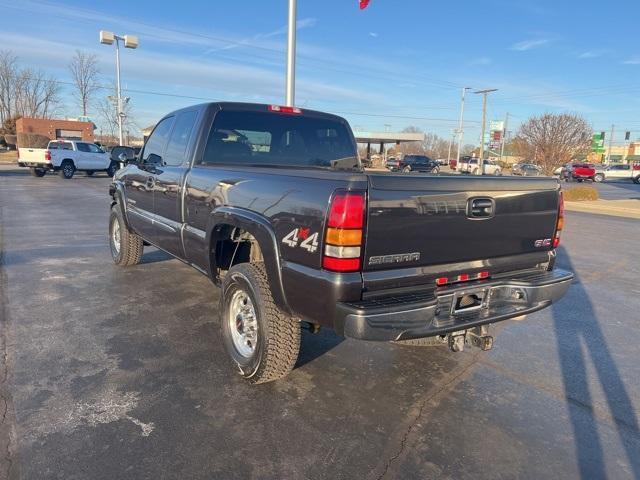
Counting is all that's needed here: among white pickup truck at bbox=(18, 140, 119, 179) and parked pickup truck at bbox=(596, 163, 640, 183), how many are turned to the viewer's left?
1

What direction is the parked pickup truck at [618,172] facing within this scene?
to the viewer's left

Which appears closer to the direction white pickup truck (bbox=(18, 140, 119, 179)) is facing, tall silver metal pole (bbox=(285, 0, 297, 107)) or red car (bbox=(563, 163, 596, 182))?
the red car

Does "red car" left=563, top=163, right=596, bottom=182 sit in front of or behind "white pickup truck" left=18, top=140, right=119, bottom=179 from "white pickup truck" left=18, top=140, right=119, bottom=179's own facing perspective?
in front

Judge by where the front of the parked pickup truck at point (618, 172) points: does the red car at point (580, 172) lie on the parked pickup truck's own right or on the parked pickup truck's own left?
on the parked pickup truck's own left

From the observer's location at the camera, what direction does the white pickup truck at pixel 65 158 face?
facing away from the viewer and to the right of the viewer

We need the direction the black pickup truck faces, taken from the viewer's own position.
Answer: facing away from the viewer and to the left of the viewer
